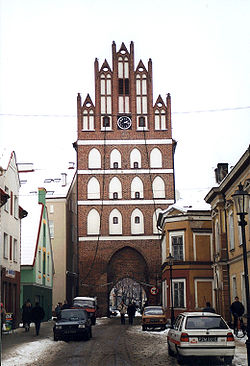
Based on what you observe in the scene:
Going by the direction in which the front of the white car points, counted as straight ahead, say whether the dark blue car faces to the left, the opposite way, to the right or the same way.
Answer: the opposite way

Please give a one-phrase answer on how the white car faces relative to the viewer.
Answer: facing away from the viewer

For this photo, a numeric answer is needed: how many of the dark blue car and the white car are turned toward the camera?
1

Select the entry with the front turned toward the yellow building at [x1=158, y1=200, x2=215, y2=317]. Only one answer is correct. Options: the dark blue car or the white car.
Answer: the white car

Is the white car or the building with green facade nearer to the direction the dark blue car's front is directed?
the white car

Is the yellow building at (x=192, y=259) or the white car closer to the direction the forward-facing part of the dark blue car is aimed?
the white car

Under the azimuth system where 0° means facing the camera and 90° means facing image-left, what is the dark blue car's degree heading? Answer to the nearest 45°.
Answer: approximately 0°
